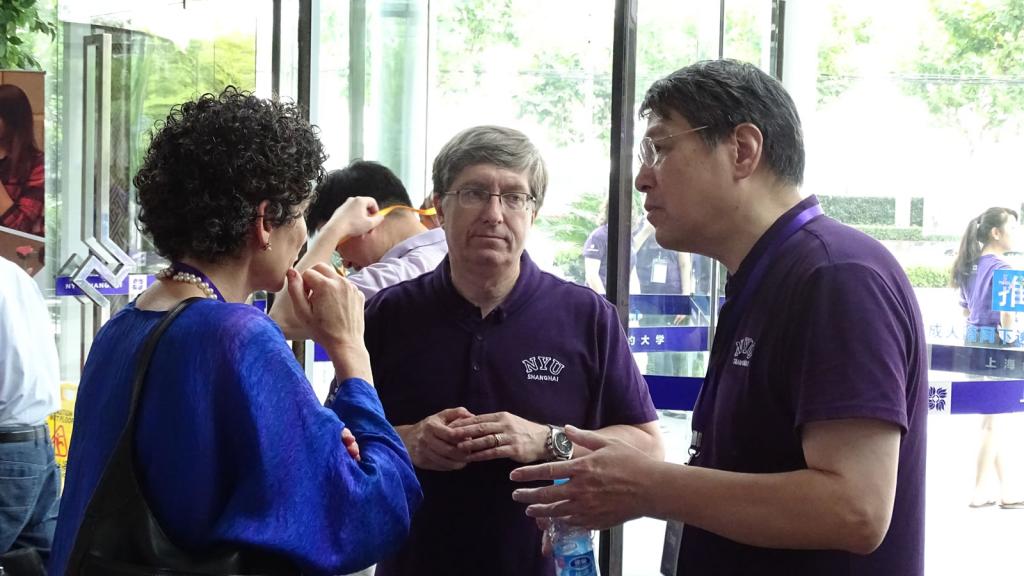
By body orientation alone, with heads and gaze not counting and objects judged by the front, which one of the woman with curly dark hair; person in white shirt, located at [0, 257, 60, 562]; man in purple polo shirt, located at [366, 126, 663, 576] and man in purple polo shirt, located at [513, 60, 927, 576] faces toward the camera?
man in purple polo shirt, located at [366, 126, 663, 576]

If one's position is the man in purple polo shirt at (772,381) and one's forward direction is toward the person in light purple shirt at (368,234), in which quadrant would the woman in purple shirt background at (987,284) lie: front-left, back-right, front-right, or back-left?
front-right

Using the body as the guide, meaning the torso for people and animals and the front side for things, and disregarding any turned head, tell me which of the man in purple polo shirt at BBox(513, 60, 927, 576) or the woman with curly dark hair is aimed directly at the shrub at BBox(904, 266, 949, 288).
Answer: the woman with curly dark hair

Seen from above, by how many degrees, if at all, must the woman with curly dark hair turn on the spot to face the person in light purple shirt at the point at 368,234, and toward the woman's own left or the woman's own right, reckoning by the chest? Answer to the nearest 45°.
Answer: approximately 45° to the woman's own left

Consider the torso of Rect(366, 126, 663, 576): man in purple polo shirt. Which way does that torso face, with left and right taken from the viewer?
facing the viewer

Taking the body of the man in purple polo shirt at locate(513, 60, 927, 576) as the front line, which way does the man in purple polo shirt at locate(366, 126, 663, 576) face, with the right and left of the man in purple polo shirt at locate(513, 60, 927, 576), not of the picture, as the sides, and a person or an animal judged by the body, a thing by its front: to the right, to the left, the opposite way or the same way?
to the left

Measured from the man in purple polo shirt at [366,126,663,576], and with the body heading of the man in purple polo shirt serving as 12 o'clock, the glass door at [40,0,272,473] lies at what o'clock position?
The glass door is roughly at 5 o'clock from the man in purple polo shirt.

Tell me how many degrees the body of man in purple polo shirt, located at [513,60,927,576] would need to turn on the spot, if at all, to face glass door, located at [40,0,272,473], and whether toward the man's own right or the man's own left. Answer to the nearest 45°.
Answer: approximately 45° to the man's own right

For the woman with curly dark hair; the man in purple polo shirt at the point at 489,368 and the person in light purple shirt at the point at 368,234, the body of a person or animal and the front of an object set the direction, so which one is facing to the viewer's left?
the person in light purple shirt

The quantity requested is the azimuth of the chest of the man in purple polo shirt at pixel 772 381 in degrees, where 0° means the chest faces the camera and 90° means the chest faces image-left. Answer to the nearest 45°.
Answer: approximately 90°
